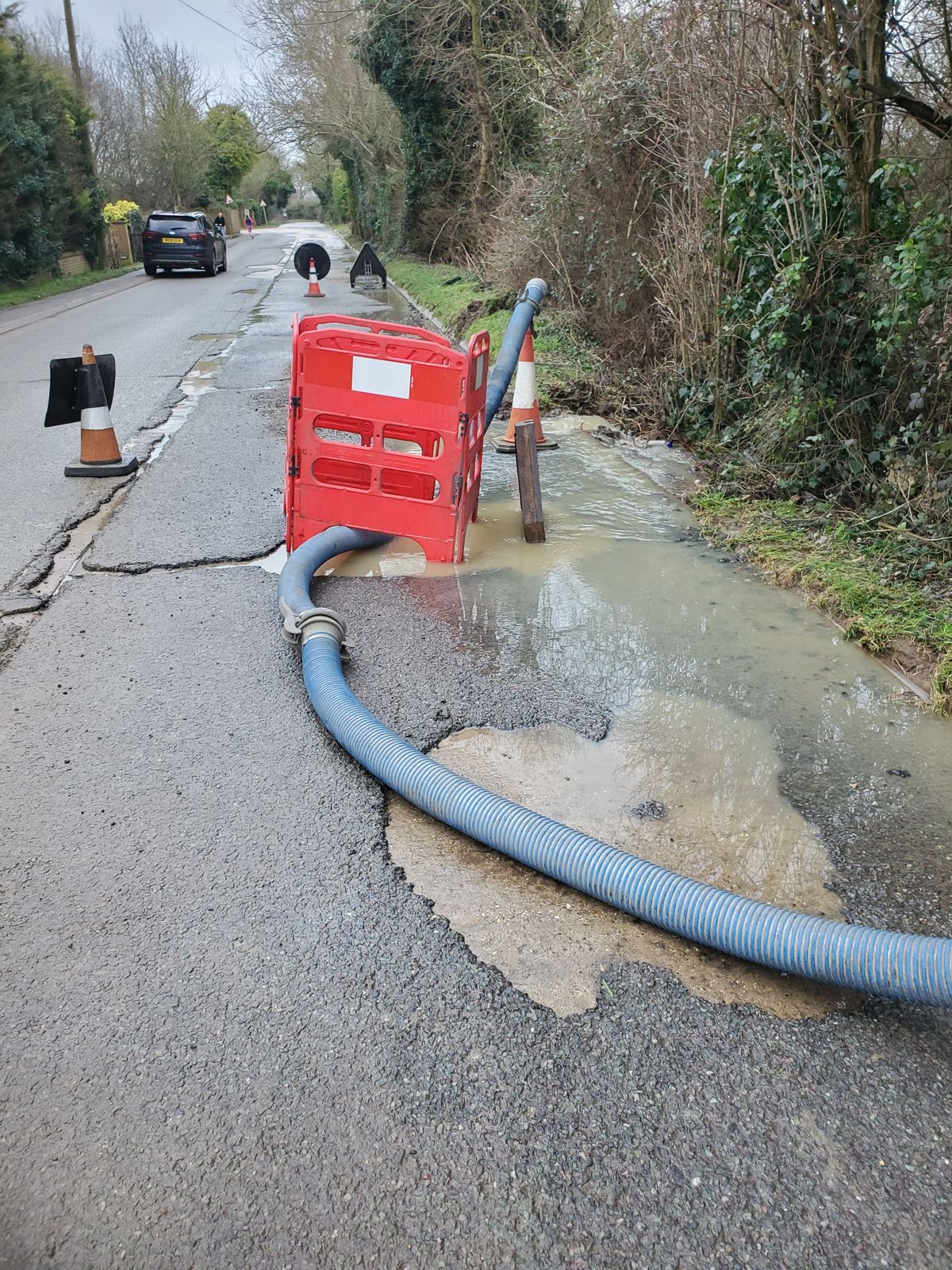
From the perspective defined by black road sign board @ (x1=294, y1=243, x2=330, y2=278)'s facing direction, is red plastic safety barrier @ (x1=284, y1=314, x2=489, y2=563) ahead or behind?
behind

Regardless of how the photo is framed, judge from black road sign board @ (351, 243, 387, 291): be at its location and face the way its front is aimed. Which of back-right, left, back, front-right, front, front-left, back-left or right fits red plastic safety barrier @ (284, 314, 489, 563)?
back

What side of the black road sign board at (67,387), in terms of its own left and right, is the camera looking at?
back

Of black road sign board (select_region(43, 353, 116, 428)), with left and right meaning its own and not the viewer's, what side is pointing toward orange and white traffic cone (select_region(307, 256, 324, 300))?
front

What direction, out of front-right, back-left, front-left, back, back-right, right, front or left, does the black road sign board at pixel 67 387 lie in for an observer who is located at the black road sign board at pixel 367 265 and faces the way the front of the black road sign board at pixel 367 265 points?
back

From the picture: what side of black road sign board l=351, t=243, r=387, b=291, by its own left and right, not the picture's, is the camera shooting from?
back

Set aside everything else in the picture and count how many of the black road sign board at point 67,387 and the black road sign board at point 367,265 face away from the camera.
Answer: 2

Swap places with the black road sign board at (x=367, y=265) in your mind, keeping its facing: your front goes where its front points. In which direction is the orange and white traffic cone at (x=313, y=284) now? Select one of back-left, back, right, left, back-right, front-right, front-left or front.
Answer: back-left

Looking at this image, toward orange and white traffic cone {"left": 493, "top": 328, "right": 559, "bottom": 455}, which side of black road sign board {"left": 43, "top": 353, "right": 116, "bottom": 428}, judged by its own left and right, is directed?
right

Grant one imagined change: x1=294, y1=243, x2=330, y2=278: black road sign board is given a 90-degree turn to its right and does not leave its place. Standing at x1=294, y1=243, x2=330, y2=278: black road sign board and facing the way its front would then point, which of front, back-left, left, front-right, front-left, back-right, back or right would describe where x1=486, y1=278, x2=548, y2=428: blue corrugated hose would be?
right

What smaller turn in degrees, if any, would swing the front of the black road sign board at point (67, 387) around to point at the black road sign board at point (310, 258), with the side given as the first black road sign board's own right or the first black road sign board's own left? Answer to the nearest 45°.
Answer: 0° — it already faces it

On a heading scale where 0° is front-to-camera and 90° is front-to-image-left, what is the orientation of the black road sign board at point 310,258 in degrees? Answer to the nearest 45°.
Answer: approximately 180°

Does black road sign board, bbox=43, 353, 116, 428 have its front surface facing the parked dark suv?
yes

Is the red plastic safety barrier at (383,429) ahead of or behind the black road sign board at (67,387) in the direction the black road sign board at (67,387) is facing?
behind
